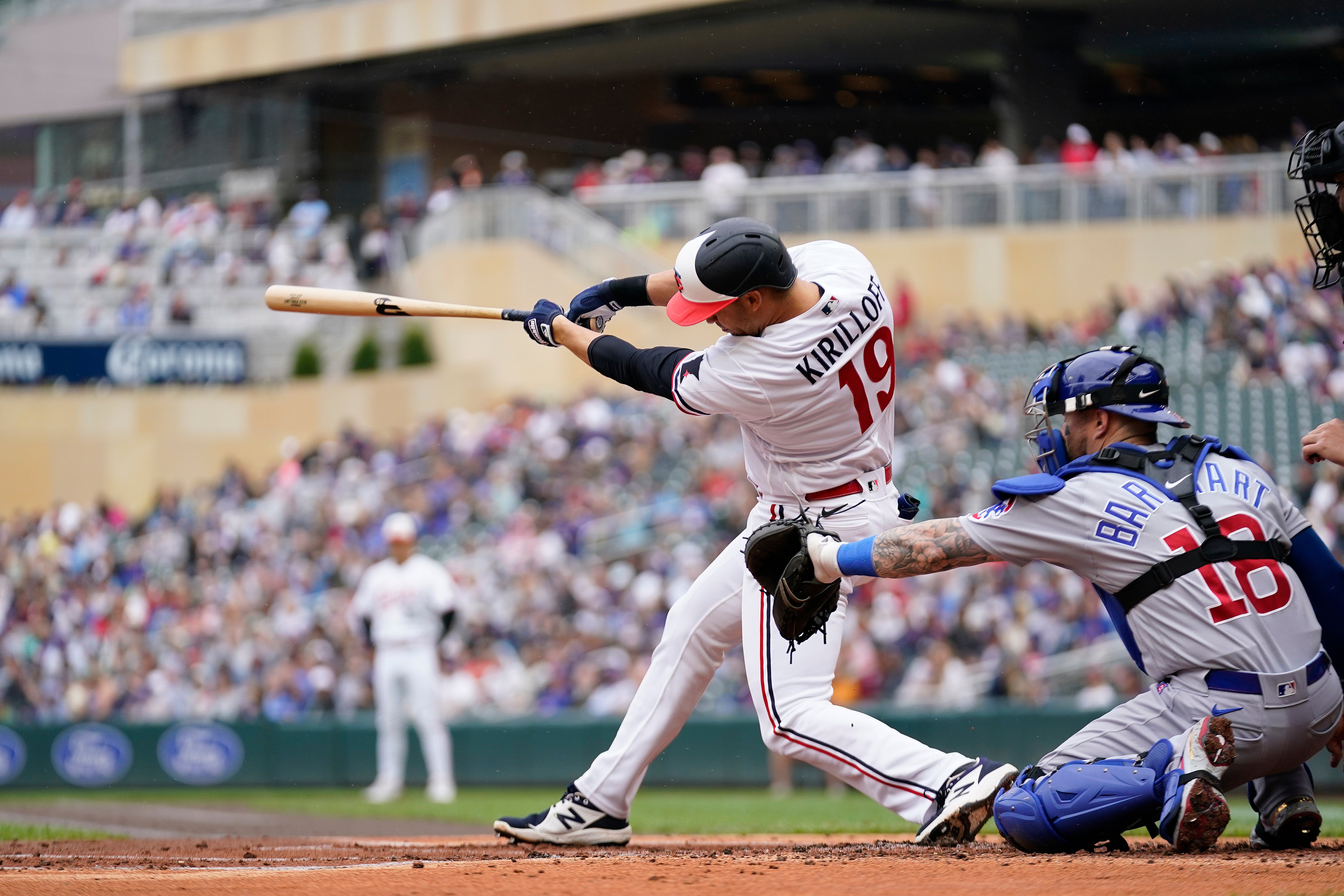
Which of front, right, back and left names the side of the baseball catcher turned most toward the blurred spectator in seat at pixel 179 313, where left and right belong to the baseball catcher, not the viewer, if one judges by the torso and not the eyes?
front

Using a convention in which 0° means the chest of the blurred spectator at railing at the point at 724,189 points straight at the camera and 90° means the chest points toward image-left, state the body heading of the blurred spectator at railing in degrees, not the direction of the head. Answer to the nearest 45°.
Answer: approximately 0°

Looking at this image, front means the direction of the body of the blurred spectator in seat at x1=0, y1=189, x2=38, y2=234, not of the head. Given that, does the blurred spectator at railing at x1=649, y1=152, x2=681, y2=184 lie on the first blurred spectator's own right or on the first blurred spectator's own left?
on the first blurred spectator's own left

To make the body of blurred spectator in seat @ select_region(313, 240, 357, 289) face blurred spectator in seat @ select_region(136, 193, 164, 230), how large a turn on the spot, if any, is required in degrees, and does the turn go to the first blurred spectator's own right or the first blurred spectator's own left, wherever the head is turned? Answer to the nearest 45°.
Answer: approximately 135° to the first blurred spectator's own right

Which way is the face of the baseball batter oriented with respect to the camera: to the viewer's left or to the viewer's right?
to the viewer's left

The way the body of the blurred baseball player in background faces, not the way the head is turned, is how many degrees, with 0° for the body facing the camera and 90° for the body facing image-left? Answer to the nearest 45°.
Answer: approximately 0°

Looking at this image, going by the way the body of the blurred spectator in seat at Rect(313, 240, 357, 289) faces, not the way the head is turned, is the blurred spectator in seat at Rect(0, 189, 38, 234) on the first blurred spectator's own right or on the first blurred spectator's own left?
on the first blurred spectator's own right

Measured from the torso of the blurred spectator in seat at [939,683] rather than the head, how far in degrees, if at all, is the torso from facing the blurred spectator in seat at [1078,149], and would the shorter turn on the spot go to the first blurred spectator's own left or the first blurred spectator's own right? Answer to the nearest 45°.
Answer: approximately 180°

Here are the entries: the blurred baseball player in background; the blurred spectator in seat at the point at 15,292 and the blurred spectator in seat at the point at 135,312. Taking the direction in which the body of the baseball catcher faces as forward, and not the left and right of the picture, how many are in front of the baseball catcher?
3

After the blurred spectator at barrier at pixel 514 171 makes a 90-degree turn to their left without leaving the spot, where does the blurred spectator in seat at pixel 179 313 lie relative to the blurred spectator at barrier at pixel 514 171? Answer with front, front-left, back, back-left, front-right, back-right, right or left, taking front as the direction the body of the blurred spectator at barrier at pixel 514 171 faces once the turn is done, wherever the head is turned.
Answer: back

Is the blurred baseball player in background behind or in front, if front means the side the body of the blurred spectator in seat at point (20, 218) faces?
in front

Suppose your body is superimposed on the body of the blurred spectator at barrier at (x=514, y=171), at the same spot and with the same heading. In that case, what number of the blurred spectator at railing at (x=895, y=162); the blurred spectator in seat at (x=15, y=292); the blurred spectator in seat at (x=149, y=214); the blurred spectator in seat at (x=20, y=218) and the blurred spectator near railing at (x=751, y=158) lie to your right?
3
